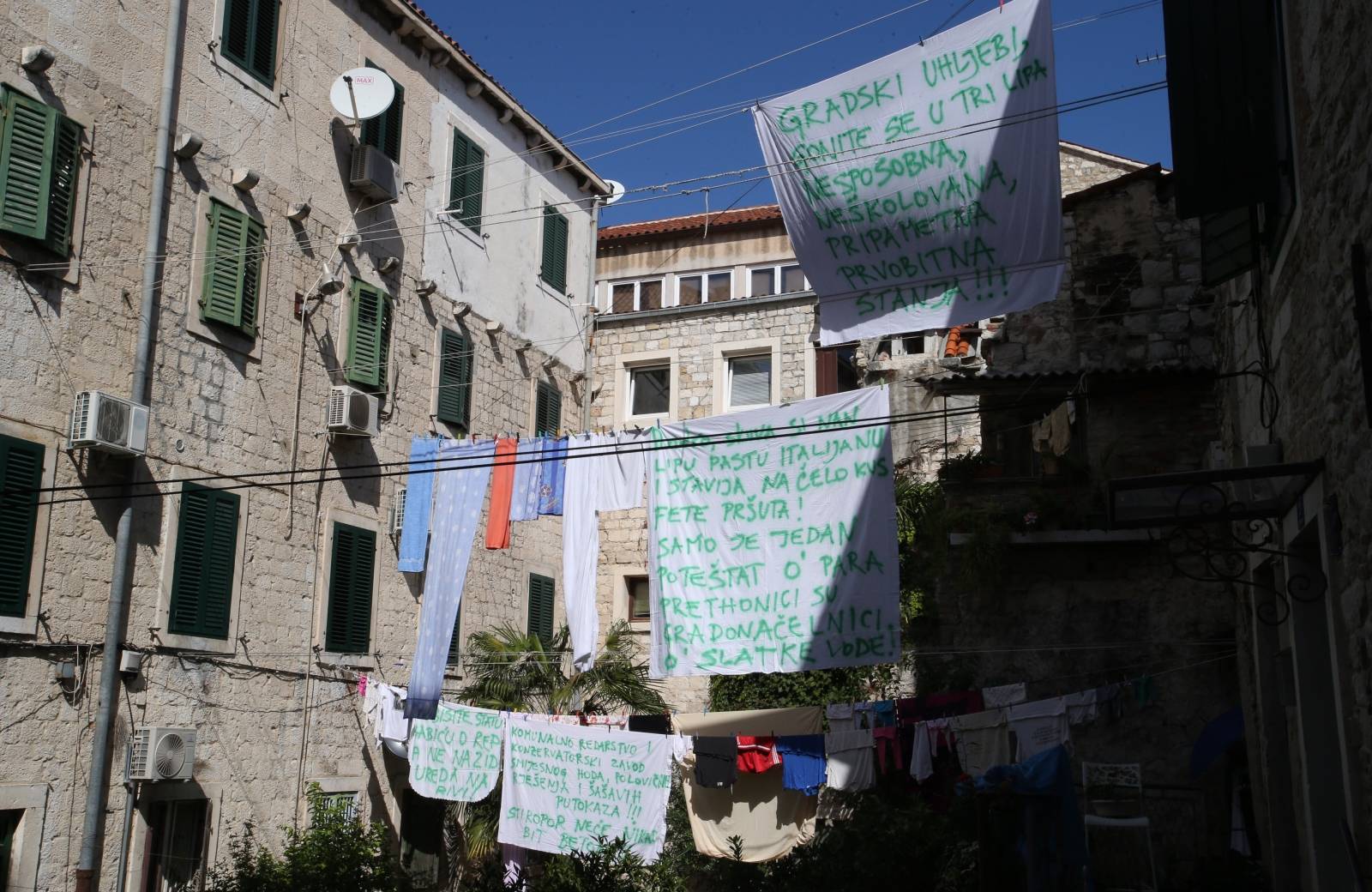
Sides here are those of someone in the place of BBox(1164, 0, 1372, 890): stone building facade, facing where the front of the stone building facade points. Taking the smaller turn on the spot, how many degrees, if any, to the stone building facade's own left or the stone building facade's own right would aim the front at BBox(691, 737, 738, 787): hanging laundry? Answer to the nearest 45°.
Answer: approximately 45° to the stone building facade's own right

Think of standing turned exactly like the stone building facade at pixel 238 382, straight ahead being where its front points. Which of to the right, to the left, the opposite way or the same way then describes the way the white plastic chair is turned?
to the right

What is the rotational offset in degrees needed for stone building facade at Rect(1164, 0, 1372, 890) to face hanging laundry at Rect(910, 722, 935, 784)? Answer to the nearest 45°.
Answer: approximately 45° to its right

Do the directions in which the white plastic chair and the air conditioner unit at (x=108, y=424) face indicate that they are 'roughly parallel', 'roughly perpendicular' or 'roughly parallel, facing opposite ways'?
roughly perpendicular

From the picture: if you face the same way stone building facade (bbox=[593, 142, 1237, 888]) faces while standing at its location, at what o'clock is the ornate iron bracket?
The ornate iron bracket is roughly at 12 o'clock from the stone building facade.

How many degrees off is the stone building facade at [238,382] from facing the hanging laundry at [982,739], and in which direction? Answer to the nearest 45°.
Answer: approximately 45° to its left

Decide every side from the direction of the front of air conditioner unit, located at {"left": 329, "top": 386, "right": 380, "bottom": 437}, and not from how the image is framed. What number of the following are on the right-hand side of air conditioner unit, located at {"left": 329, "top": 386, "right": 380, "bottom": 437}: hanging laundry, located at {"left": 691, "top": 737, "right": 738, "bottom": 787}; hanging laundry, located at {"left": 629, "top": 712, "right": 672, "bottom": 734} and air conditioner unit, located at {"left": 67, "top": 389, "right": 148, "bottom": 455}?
1

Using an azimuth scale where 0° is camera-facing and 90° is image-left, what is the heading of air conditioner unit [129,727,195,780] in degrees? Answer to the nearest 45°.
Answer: approximately 315°

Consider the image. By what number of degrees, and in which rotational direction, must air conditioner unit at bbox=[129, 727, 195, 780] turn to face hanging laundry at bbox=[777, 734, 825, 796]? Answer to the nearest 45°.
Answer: approximately 45° to its left

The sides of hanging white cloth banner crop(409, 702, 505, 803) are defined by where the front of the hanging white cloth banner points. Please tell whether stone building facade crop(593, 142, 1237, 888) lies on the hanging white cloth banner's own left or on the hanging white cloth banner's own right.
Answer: on the hanging white cloth banner's own left

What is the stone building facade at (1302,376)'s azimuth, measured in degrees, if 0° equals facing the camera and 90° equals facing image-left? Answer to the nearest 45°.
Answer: approximately 90°

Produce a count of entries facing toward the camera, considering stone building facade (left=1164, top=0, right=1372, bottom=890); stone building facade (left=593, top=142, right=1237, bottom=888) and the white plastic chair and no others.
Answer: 2

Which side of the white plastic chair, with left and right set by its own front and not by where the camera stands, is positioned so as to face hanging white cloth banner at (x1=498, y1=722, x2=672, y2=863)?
right
